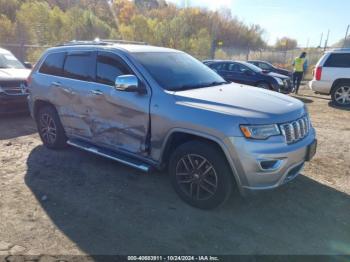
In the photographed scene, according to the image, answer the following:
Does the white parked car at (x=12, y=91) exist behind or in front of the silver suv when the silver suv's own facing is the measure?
behind

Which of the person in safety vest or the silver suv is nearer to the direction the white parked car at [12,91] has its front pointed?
the silver suv

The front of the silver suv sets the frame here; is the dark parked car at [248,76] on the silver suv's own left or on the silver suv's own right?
on the silver suv's own left

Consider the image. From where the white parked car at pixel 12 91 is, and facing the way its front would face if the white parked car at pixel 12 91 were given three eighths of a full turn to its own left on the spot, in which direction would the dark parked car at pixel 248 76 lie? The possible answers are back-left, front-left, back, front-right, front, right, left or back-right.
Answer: front-right

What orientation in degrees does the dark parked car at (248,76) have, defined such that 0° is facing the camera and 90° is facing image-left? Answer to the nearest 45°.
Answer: approximately 315°

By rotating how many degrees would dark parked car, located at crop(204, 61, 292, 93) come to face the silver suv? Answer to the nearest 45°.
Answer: approximately 45° to its right

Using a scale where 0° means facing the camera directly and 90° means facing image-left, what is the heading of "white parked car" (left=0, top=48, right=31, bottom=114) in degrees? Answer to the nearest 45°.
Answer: approximately 0°
